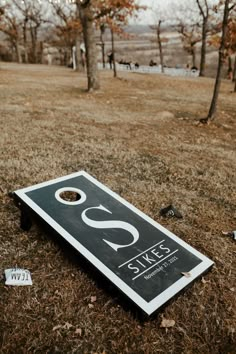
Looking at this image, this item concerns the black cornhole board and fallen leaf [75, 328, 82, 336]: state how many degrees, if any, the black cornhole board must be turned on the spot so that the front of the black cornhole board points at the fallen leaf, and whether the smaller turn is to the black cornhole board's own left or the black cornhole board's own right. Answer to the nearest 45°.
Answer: approximately 90° to the black cornhole board's own right

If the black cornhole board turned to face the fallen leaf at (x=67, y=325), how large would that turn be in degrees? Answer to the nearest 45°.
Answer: approximately 90° to its right

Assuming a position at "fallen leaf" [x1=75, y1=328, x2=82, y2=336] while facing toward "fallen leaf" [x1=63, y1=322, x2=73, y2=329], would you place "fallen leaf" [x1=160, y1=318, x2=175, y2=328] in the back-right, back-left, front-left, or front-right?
back-right

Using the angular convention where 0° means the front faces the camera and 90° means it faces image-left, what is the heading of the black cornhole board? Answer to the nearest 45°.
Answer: approximately 315°
